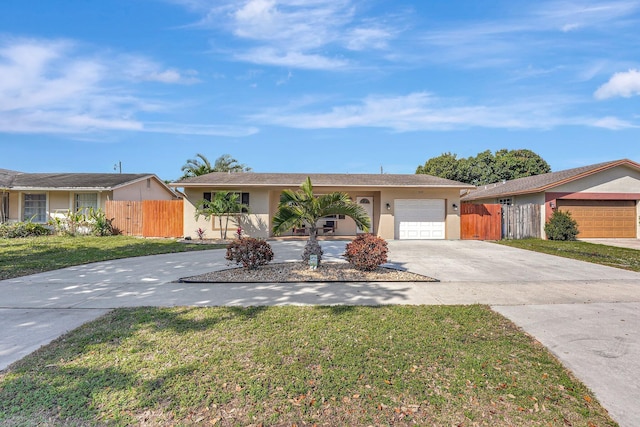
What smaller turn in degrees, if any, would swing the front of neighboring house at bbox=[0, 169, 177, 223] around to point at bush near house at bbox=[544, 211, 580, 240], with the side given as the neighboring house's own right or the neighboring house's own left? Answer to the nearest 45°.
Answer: approximately 90° to the neighboring house's own left

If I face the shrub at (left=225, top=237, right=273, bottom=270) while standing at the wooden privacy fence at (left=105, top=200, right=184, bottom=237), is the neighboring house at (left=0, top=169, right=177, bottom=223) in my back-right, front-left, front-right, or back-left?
back-right

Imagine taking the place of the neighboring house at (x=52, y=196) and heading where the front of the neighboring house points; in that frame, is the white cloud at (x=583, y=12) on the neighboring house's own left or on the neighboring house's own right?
on the neighboring house's own left

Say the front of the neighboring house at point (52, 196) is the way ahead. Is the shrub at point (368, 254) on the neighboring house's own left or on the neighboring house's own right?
on the neighboring house's own left

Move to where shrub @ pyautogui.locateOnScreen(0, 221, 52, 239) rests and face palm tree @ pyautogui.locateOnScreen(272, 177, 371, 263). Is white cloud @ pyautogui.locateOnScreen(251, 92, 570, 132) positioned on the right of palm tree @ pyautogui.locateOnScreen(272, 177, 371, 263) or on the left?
left

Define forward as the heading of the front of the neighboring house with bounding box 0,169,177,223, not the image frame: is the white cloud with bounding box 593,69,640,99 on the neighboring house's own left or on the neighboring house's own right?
on the neighboring house's own left

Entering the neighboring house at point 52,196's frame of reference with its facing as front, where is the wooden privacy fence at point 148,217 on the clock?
The wooden privacy fence is roughly at 9 o'clock from the neighboring house.

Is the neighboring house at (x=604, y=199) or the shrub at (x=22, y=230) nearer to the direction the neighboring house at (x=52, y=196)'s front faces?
the shrub

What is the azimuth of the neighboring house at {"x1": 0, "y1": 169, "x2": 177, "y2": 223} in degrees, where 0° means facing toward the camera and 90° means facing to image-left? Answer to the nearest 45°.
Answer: approximately 45°

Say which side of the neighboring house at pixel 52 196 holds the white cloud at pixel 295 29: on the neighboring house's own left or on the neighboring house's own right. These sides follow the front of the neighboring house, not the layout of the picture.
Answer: on the neighboring house's own left

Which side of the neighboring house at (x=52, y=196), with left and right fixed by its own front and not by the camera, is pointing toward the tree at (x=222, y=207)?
left

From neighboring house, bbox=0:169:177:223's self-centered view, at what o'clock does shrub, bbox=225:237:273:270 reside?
The shrub is roughly at 10 o'clock from the neighboring house.

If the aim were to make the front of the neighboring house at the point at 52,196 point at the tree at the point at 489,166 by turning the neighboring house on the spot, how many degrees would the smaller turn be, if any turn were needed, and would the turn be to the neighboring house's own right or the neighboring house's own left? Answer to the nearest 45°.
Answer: approximately 135° to the neighboring house's own left
